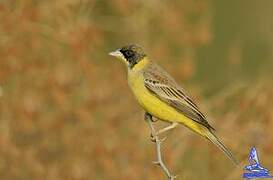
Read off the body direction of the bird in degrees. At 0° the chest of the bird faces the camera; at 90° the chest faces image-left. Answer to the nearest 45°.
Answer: approximately 90°
